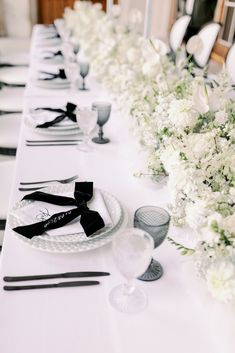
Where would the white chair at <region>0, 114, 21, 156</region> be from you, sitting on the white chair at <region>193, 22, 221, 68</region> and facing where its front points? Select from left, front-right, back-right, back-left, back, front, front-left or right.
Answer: front-left

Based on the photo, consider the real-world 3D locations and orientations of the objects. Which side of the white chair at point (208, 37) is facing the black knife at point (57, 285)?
left

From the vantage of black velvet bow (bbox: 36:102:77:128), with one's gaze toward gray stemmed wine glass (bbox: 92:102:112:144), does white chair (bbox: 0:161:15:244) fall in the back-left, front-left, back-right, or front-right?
back-right

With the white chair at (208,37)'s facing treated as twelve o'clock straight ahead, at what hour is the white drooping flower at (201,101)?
The white drooping flower is roughly at 9 o'clock from the white chair.

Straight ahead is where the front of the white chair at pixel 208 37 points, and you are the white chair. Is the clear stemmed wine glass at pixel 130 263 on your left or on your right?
on your left

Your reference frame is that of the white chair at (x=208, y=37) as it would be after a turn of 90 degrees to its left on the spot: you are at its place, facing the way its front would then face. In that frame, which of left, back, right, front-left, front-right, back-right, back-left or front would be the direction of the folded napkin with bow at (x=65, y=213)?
front

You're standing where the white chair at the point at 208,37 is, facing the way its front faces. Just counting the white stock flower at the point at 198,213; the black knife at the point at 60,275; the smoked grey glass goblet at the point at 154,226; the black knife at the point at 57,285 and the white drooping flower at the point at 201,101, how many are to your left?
5

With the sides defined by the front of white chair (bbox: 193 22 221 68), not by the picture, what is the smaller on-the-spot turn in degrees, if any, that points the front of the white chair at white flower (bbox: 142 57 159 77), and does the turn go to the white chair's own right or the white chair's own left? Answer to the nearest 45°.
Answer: approximately 90° to the white chair's own left

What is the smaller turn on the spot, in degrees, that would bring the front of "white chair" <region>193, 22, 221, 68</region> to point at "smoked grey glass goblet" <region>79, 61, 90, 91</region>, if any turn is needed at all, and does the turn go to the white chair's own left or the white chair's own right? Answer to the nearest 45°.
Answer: approximately 45° to the white chair's own left

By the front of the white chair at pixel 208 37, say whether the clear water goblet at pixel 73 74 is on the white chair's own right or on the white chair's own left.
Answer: on the white chair's own left

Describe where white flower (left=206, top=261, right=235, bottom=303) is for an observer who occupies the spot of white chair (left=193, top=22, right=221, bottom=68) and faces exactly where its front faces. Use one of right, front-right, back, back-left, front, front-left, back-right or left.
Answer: left

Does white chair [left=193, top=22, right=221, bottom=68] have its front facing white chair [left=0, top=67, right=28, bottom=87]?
yes

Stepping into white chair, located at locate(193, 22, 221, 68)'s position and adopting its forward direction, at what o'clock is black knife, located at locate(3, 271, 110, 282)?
The black knife is roughly at 9 o'clock from the white chair.

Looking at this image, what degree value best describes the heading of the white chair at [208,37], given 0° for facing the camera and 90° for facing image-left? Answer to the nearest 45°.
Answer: approximately 90°

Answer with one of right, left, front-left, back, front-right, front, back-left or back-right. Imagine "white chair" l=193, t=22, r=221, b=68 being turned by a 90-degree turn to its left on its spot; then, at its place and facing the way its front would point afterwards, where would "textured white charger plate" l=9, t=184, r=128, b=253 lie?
front

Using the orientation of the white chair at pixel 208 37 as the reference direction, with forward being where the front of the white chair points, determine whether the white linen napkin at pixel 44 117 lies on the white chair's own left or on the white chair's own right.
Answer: on the white chair's own left
